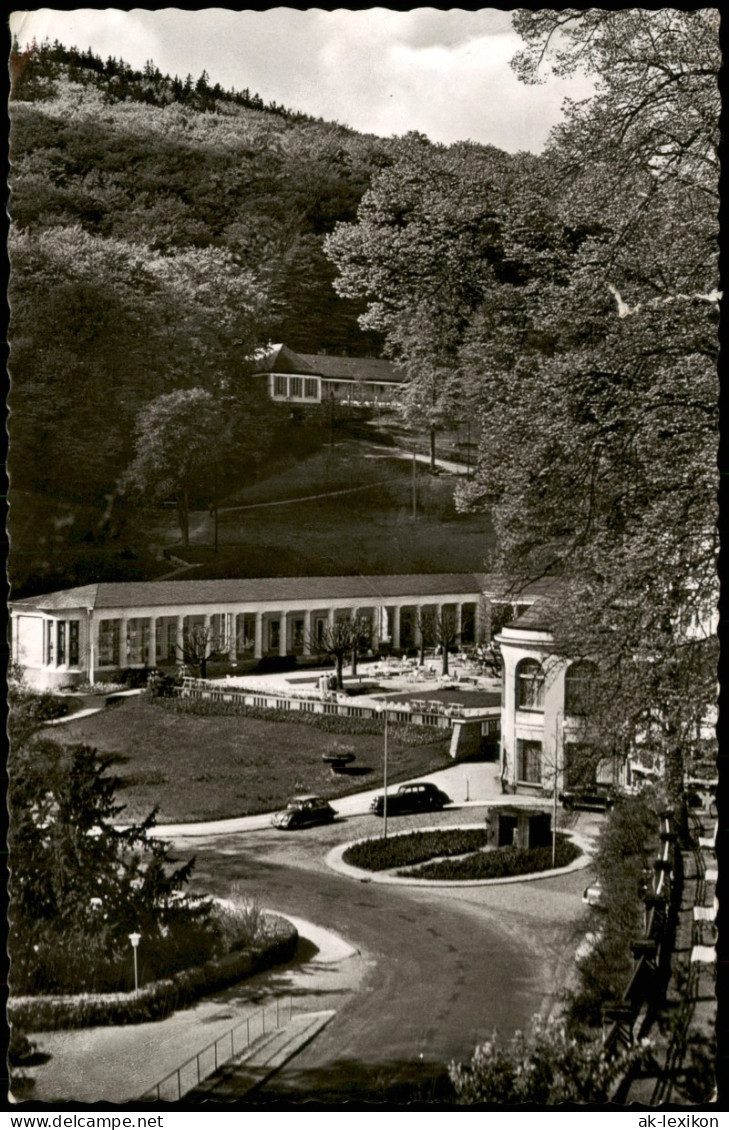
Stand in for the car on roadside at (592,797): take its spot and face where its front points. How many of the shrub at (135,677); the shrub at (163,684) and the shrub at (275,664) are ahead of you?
3

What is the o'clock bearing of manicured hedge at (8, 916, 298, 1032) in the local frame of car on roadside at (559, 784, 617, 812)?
The manicured hedge is roughly at 11 o'clock from the car on roadside.

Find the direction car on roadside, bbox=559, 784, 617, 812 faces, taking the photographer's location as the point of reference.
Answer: facing to the left of the viewer

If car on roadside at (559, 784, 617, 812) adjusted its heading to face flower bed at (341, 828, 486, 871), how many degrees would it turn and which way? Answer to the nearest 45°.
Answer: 0° — it already faces it

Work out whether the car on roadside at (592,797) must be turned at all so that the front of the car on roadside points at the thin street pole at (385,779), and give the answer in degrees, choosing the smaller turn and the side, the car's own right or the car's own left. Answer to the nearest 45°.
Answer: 0° — it already faces it

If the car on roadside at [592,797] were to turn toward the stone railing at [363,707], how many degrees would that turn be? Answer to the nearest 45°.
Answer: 0° — it already faces it

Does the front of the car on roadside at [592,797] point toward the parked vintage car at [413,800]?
yes

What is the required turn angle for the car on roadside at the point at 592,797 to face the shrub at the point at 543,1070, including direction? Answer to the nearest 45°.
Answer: approximately 90° to its left
